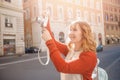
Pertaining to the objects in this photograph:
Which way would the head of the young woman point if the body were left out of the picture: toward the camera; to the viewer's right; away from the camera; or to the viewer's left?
to the viewer's left

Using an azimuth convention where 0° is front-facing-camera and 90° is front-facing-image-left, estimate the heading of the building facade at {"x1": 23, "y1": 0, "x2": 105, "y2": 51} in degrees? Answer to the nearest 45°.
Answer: approximately 0°

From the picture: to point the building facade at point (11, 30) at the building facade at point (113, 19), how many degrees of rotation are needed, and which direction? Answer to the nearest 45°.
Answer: approximately 45° to its left

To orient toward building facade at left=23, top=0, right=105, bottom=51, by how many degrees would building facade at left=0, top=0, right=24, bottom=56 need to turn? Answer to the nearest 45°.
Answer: approximately 135° to its left

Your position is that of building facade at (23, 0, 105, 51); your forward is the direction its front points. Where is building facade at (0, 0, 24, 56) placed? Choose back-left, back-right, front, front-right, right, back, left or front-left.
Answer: right

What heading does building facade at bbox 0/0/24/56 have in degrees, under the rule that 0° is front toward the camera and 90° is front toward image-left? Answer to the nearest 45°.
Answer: approximately 315°
